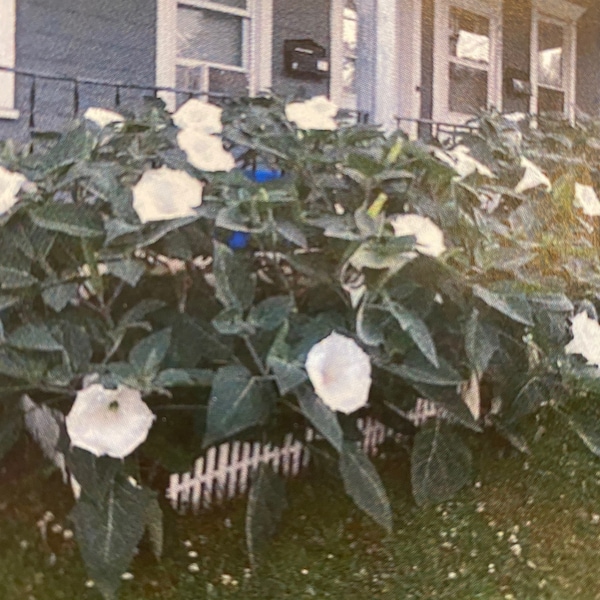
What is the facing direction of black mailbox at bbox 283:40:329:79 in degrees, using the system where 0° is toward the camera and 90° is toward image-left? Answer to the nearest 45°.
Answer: approximately 0°

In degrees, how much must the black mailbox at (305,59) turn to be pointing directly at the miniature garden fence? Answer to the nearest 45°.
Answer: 0° — it already faces it

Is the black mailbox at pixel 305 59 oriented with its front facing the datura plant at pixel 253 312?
yes
